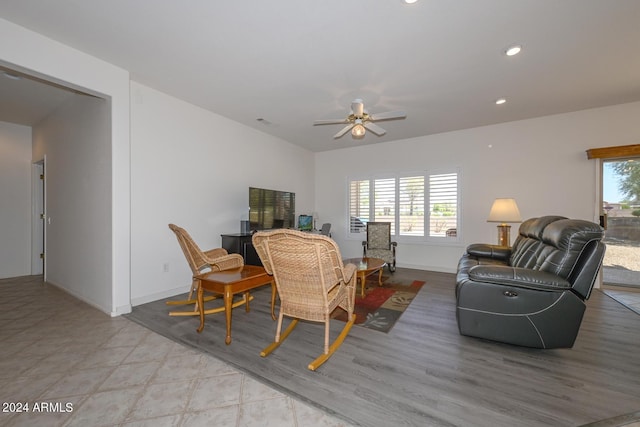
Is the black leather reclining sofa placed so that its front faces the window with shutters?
no

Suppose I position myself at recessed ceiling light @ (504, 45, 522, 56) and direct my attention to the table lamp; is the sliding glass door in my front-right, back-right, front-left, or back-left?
front-right

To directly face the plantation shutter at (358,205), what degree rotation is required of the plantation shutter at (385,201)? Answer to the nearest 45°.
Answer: approximately 90° to its right

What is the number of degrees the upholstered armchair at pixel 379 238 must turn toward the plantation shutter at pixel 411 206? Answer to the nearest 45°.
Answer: approximately 135° to its left

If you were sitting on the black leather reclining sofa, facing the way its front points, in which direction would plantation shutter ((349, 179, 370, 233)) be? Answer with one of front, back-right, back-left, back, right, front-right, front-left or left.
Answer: front-right

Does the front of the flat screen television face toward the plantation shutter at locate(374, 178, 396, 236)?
no

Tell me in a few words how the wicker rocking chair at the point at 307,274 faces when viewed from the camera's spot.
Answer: facing away from the viewer and to the right of the viewer

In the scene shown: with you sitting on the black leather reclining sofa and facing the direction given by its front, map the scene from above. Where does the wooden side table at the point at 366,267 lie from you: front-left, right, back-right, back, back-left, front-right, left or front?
front

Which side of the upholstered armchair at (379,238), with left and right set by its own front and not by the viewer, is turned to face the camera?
front

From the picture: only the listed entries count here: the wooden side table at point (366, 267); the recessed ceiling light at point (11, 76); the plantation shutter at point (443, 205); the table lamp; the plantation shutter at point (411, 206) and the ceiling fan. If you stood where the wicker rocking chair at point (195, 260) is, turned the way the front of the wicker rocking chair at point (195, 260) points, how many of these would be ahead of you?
5

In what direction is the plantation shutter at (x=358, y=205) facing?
toward the camera

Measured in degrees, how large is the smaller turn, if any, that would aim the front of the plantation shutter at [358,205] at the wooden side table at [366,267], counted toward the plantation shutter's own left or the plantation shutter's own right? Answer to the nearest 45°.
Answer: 0° — it already faces it

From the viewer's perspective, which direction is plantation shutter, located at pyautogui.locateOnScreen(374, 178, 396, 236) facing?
toward the camera

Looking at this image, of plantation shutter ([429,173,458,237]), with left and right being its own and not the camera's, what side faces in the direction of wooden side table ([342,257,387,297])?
front

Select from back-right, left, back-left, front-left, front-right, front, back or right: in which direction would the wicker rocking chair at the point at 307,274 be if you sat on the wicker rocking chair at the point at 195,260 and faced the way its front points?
front-right

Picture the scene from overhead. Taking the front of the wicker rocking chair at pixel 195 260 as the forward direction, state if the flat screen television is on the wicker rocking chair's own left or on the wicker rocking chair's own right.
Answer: on the wicker rocking chair's own left
